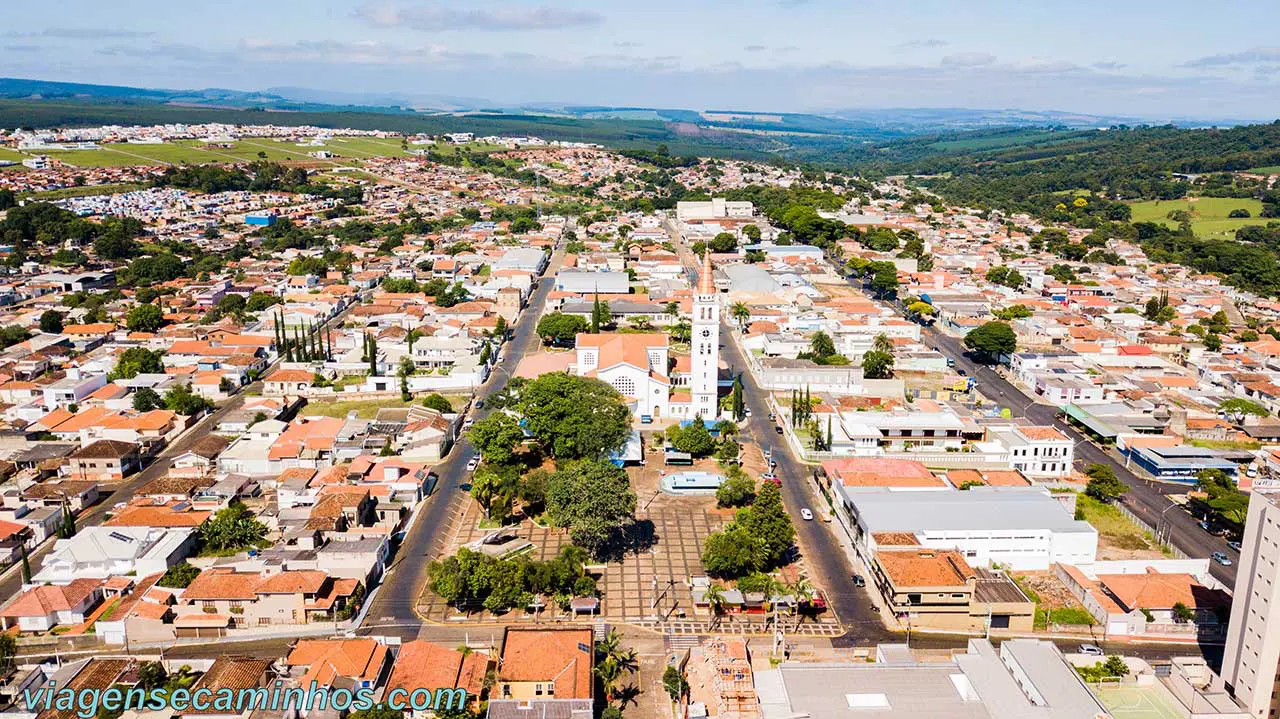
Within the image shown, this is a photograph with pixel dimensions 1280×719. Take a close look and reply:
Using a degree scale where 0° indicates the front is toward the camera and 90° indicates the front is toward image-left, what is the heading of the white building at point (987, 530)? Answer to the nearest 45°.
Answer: approximately 90°

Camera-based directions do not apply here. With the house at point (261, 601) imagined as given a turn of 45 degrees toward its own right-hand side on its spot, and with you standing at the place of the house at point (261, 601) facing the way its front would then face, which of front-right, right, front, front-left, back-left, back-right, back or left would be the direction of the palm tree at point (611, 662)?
left

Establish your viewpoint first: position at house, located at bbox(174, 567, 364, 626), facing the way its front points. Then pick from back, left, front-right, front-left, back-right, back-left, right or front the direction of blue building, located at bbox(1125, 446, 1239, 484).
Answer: left

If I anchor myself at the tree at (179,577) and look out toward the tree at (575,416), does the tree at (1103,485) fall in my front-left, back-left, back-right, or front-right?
front-right

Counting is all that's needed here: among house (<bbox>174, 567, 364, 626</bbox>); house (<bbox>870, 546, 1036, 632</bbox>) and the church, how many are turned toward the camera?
3

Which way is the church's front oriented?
toward the camera

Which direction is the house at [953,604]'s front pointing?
toward the camera

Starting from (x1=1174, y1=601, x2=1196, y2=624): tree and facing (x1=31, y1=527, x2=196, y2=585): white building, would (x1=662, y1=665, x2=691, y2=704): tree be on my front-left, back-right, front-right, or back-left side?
front-left

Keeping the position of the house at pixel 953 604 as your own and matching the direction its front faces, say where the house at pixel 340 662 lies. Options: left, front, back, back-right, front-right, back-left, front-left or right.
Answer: front-right

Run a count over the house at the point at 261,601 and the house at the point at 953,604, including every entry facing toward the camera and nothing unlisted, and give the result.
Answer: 2

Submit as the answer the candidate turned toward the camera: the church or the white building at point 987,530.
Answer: the church

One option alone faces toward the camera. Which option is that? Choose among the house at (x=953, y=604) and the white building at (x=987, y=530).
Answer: the house

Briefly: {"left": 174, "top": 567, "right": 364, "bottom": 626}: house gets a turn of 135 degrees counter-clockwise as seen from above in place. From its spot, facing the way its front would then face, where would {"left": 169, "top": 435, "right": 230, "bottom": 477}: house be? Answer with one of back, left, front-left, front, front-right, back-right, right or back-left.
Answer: front-left
